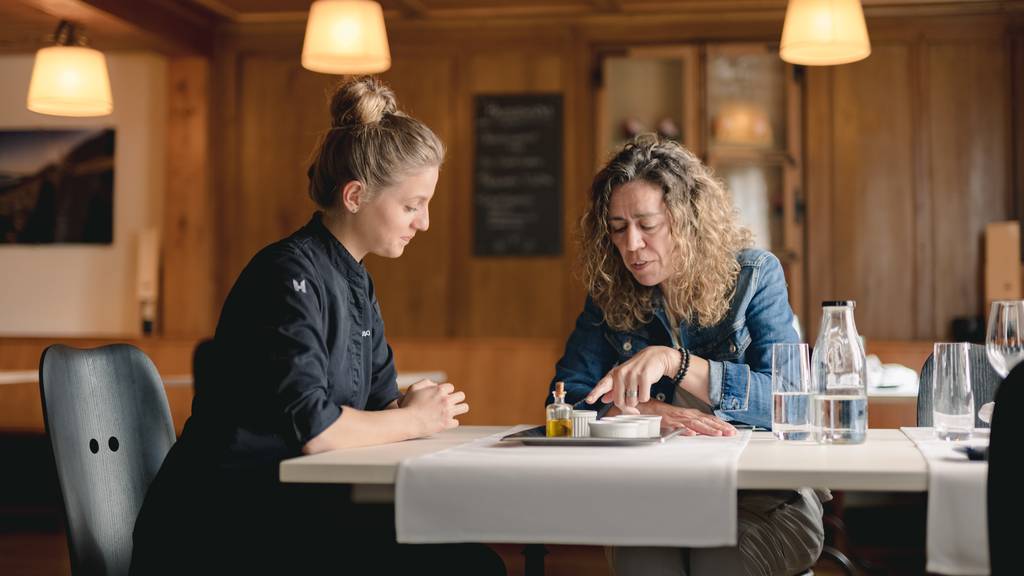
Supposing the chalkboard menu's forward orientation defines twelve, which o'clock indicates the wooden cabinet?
The wooden cabinet is roughly at 9 o'clock from the chalkboard menu.

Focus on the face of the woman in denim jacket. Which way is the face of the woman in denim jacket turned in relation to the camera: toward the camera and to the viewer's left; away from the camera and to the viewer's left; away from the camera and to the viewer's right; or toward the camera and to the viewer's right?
toward the camera and to the viewer's left

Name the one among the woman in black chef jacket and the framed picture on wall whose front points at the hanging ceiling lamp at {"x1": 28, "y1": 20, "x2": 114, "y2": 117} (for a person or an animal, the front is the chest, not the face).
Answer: the framed picture on wall

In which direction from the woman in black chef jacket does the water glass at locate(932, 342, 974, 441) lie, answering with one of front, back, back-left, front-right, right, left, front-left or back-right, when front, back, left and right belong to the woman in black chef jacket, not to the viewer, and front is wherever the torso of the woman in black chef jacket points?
front

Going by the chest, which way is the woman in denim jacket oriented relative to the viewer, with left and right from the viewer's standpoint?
facing the viewer and to the left of the viewer

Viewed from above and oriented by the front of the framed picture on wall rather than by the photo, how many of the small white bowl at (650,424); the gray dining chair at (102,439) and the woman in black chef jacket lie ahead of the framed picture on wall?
3

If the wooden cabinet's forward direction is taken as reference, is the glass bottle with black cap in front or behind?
in front

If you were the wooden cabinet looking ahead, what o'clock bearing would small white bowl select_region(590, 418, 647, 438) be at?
The small white bowl is roughly at 12 o'clock from the wooden cabinet.

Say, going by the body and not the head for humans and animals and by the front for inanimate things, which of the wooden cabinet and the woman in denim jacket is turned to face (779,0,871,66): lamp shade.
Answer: the wooden cabinet

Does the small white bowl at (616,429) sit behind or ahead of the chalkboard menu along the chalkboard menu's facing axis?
ahead

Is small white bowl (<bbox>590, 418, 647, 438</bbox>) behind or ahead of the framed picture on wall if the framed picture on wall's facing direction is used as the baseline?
ahead

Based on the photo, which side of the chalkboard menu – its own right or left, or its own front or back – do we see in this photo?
front

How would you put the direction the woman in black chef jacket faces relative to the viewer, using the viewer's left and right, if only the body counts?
facing to the right of the viewer

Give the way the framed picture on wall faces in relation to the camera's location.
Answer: facing the viewer

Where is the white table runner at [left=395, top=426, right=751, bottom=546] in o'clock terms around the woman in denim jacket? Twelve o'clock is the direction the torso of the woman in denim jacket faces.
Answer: The white table runner is roughly at 11 o'clock from the woman in denim jacket.

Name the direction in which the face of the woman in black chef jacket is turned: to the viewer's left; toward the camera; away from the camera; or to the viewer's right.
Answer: to the viewer's right
